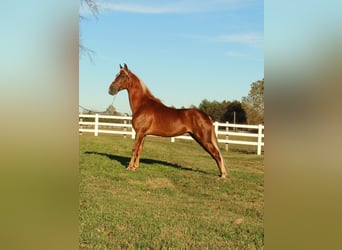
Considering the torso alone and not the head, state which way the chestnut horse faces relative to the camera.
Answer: to the viewer's left
